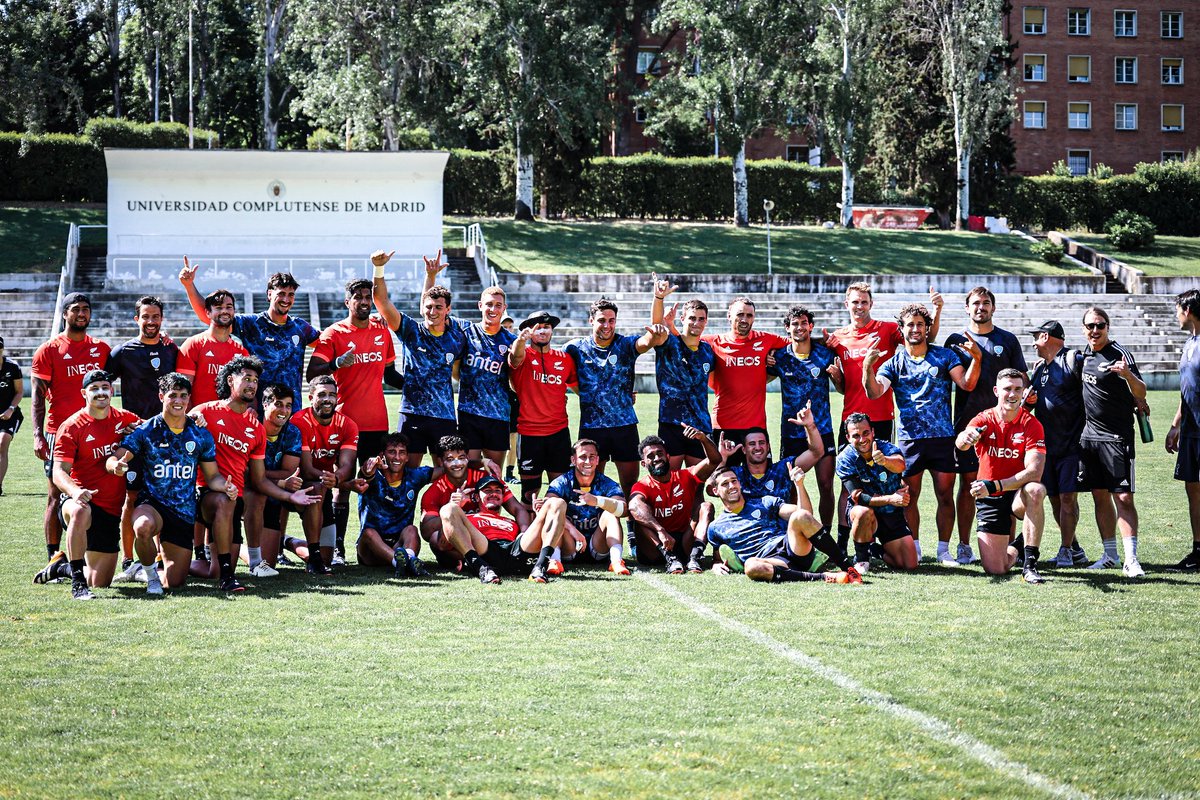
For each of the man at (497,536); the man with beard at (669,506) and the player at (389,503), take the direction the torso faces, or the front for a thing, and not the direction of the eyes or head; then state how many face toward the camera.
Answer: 3

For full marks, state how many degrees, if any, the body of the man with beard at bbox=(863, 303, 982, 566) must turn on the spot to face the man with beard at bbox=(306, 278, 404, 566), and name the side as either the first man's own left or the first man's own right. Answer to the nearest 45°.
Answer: approximately 90° to the first man's own right

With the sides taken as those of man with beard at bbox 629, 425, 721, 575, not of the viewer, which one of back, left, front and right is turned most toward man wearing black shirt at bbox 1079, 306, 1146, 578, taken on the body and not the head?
left

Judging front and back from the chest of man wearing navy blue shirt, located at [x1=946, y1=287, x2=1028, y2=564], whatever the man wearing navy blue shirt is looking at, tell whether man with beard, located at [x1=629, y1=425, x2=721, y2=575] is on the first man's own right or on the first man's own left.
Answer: on the first man's own right

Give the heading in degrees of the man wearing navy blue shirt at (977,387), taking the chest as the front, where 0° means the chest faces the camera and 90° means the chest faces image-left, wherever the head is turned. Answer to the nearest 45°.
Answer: approximately 0°

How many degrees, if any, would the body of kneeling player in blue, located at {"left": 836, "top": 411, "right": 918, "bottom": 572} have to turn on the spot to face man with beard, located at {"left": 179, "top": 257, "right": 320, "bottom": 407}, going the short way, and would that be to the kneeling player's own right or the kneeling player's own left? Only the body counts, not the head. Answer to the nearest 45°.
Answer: approximately 90° to the kneeling player's own right

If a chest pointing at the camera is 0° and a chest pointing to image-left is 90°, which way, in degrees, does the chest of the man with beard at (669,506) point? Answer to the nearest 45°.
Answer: approximately 0°

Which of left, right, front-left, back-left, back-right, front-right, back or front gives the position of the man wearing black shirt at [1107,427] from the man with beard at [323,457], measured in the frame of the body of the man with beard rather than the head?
left
